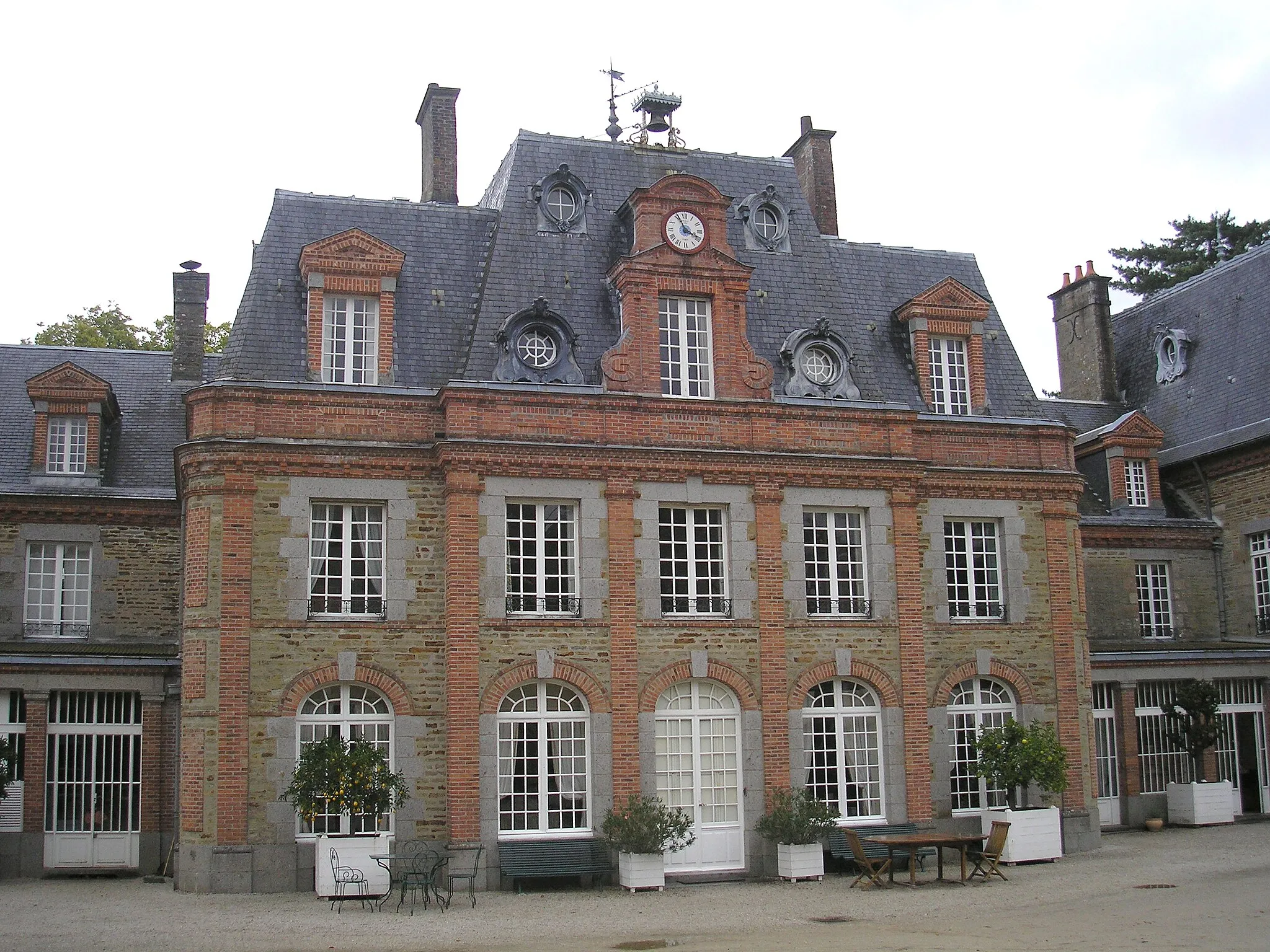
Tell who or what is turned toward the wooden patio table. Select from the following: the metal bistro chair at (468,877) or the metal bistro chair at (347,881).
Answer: the metal bistro chair at (347,881)

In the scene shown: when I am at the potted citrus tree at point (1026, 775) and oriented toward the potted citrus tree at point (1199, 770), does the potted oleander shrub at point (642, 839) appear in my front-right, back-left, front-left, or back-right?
back-left

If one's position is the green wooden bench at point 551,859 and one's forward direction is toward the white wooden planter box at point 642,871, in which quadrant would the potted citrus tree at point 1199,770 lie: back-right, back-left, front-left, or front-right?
front-left

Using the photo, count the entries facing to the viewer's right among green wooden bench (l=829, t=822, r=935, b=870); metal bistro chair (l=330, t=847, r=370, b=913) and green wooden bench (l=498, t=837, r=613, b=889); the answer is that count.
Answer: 1

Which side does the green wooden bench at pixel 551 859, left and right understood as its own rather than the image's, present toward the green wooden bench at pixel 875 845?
left

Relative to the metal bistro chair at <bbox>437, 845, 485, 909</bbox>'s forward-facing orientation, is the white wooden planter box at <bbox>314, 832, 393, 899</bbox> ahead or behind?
ahead

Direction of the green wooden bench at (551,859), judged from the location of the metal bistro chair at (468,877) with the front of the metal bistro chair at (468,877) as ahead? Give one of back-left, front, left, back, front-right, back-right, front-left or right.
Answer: back

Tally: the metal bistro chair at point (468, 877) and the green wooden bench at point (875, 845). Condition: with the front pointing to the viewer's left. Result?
1

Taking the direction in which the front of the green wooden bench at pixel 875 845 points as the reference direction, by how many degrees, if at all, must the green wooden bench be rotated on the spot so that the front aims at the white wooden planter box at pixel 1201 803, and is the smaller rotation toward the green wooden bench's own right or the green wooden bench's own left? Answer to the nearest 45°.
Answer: approximately 135° to the green wooden bench's own left

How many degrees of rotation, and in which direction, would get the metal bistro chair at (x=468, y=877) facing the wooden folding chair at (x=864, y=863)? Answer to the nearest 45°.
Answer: approximately 180°

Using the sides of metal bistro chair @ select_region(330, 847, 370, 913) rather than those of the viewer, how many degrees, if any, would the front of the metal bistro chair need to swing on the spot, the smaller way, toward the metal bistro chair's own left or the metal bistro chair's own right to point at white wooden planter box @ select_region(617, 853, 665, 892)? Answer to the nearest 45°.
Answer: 0° — it already faces it

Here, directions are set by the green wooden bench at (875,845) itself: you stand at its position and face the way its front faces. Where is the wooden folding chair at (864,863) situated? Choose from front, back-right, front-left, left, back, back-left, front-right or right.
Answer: front

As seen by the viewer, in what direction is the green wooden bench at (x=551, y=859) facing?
toward the camera

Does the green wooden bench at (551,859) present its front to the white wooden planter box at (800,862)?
no

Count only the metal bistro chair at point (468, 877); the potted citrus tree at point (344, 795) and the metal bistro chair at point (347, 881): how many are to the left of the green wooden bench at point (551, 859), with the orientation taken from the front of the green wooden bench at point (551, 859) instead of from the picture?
0

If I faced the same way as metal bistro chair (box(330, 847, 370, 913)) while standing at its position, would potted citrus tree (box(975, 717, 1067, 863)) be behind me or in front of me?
in front

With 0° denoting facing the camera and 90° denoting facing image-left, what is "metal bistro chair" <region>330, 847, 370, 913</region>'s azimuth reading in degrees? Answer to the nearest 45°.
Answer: approximately 270°

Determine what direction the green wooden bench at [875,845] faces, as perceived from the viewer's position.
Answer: facing the viewer

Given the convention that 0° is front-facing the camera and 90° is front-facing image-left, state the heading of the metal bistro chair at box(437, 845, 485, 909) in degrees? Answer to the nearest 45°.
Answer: approximately 90°

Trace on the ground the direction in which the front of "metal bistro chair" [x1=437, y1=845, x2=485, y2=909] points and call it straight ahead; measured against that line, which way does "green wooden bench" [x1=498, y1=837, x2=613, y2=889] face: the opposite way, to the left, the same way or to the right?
to the left

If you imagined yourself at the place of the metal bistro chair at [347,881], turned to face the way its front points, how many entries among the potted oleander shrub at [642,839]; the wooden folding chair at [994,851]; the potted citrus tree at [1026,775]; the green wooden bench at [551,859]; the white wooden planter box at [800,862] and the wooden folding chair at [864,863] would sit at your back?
0
